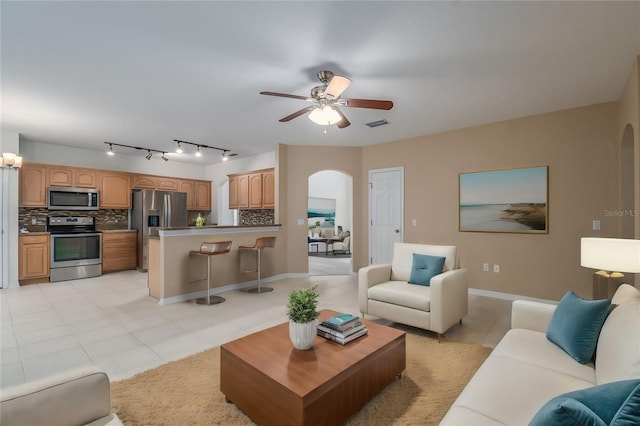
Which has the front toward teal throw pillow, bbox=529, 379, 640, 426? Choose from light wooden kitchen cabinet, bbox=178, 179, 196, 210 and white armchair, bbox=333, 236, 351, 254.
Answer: the light wooden kitchen cabinet

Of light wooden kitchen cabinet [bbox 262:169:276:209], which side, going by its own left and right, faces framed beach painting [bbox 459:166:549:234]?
left

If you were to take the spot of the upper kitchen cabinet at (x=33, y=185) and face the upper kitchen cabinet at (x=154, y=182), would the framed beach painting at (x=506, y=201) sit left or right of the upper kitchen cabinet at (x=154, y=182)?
right

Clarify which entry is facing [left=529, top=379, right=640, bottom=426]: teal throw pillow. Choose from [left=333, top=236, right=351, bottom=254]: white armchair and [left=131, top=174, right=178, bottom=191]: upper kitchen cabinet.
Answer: the upper kitchen cabinet

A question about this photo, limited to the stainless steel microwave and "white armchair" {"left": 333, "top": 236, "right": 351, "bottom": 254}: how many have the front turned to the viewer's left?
1

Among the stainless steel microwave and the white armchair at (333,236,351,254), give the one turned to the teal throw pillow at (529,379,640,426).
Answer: the stainless steel microwave

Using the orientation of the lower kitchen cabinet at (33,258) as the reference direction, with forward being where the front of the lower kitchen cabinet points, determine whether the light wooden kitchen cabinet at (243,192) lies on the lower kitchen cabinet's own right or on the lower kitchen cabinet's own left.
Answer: on the lower kitchen cabinet's own left

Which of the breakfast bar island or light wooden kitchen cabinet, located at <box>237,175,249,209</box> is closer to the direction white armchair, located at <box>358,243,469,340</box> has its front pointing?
the breakfast bar island
